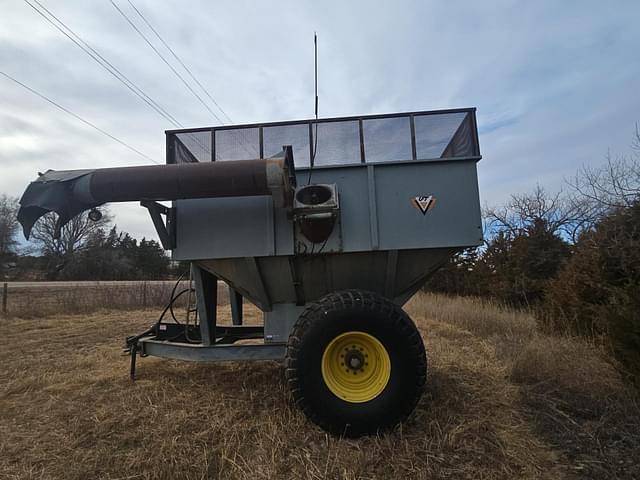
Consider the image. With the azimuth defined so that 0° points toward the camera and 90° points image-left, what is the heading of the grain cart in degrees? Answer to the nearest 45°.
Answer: approximately 90°
